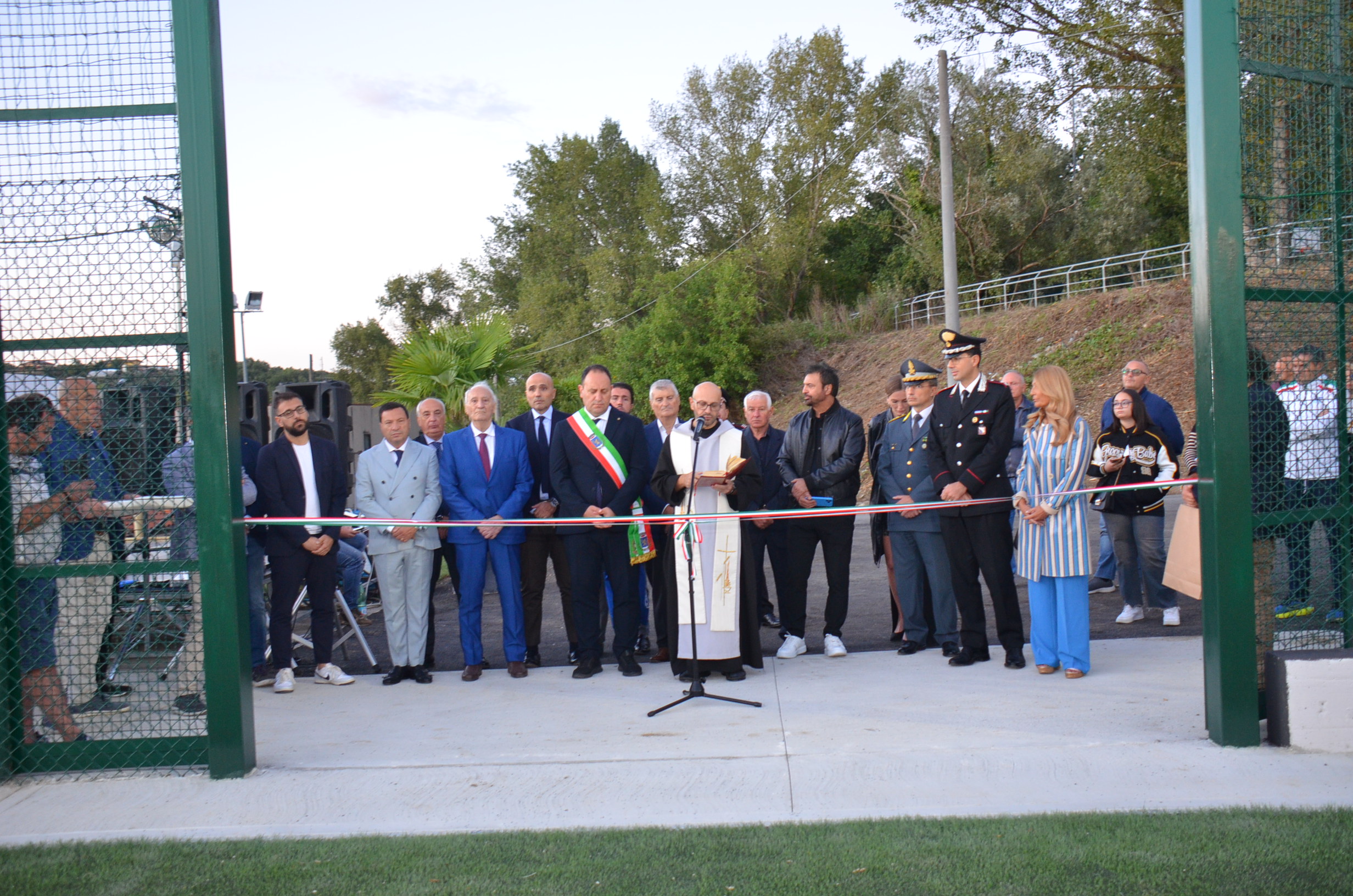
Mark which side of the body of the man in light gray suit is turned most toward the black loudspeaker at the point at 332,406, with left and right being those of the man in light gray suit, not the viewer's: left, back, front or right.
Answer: back

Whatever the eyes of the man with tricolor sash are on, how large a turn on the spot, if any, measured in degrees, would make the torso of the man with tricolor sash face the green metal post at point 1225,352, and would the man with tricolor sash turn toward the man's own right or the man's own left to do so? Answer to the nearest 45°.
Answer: approximately 45° to the man's own left

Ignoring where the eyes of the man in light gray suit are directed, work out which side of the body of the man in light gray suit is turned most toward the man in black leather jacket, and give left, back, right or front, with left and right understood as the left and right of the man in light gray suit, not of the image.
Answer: left

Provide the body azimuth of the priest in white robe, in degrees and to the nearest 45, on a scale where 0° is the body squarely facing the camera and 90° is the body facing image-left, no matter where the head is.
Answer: approximately 0°

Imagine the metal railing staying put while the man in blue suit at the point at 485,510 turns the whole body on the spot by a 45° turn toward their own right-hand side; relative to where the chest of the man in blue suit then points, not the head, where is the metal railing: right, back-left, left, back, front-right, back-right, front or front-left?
back

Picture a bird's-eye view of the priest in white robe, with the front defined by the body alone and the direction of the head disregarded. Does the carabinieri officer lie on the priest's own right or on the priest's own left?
on the priest's own left

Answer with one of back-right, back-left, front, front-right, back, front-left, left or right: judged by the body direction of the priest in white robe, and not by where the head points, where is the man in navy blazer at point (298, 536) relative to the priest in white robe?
right

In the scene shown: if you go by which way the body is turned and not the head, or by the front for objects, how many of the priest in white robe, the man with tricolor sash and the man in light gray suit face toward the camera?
3

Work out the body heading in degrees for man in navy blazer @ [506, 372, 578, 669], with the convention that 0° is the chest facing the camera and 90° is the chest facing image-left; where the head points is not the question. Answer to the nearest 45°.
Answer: approximately 0°

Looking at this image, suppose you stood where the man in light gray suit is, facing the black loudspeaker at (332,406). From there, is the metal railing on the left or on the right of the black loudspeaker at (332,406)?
right
